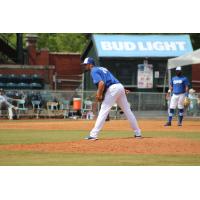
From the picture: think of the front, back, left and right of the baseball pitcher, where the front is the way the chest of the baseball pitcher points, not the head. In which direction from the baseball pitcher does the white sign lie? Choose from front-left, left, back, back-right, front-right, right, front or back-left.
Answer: right

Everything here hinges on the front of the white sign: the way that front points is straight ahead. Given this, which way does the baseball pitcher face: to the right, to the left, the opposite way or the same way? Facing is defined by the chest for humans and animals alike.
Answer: to the right

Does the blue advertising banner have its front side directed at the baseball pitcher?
yes

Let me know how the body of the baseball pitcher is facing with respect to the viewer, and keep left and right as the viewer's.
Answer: facing to the left of the viewer

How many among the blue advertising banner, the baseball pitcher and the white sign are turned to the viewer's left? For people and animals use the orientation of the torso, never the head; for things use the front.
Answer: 1

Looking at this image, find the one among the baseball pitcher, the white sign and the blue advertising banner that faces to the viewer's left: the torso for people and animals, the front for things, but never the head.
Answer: the baseball pitcher

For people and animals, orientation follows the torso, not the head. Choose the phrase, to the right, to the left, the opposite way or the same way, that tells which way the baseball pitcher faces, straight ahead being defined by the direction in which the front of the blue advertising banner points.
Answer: to the right

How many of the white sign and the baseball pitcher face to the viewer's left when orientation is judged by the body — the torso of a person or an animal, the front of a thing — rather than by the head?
1

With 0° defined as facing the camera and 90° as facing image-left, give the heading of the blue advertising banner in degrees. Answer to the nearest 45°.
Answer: approximately 0°

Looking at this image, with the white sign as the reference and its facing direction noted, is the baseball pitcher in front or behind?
in front
